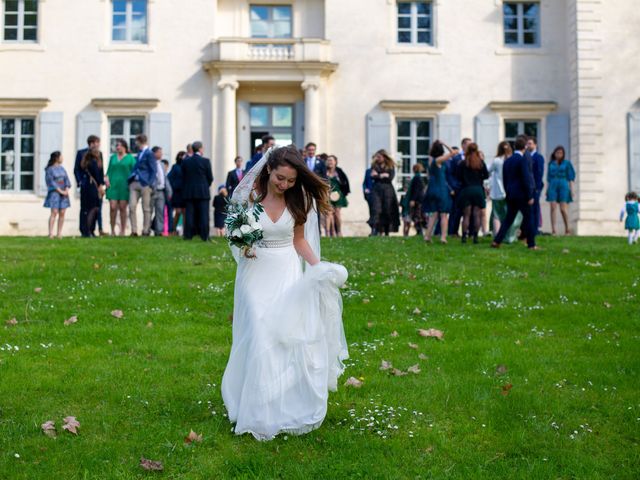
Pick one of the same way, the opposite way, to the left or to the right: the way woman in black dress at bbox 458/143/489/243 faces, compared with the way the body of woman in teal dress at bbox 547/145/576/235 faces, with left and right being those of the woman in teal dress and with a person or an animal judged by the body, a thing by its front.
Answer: the opposite way

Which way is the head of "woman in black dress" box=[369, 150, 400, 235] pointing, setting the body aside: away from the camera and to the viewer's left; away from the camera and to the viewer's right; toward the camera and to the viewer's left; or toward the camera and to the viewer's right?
toward the camera and to the viewer's left

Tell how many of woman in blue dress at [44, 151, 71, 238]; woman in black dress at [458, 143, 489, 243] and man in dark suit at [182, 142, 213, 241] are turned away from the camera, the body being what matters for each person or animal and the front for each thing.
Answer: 2

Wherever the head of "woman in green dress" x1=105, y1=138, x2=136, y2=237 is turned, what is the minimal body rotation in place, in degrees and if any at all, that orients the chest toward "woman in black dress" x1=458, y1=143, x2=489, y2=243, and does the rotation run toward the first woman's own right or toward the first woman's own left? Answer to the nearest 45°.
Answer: approximately 45° to the first woman's own left

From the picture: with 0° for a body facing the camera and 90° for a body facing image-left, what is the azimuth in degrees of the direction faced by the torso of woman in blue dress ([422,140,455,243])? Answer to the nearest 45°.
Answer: approximately 225°

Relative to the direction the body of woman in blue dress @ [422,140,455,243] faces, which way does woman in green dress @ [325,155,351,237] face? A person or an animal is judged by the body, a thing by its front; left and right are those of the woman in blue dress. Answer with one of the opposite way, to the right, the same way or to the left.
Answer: the opposite way

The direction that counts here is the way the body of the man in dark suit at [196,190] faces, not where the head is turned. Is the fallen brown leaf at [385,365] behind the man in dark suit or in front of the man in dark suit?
behind

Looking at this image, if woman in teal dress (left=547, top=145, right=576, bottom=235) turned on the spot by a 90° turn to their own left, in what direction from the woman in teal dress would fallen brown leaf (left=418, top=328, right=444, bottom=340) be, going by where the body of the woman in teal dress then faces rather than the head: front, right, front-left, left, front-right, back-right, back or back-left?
right

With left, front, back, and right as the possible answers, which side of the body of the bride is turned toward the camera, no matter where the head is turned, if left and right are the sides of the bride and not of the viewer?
front

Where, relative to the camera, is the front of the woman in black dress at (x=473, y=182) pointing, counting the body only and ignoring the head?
away from the camera

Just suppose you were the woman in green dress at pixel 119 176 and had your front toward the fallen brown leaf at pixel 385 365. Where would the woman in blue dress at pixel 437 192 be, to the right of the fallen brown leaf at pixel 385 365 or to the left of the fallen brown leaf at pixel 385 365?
left

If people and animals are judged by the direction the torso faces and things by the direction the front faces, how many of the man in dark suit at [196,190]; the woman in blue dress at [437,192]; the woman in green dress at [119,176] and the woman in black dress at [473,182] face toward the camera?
1
